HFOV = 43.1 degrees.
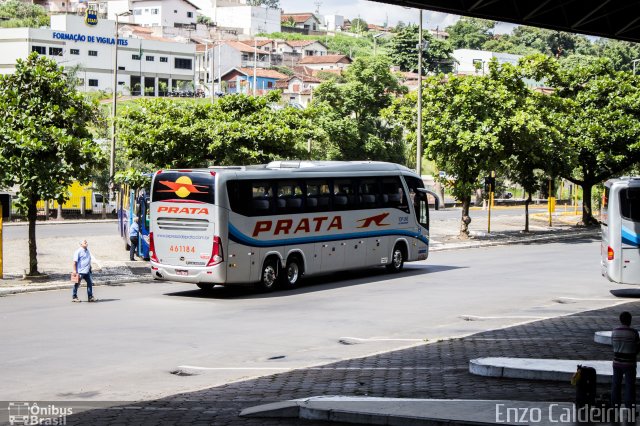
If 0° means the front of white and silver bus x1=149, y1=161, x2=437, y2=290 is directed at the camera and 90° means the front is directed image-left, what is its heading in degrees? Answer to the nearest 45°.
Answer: approximately 225°

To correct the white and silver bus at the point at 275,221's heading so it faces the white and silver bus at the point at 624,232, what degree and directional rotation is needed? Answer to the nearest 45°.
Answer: approximately 45° to its right

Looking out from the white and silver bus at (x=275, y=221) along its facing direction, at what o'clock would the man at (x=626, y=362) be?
The man is roughly at 4 o'clock from the white and silver bus.

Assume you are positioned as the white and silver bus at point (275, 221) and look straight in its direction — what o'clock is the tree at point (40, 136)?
The tree is roughly at 8 o'clock from the white and silver bus.

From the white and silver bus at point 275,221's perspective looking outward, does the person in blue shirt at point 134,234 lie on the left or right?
on its left
